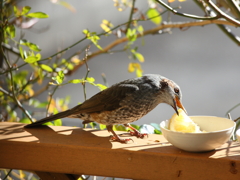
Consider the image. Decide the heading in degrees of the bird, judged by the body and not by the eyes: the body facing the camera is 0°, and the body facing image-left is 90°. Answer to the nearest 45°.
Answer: approximately 270°
